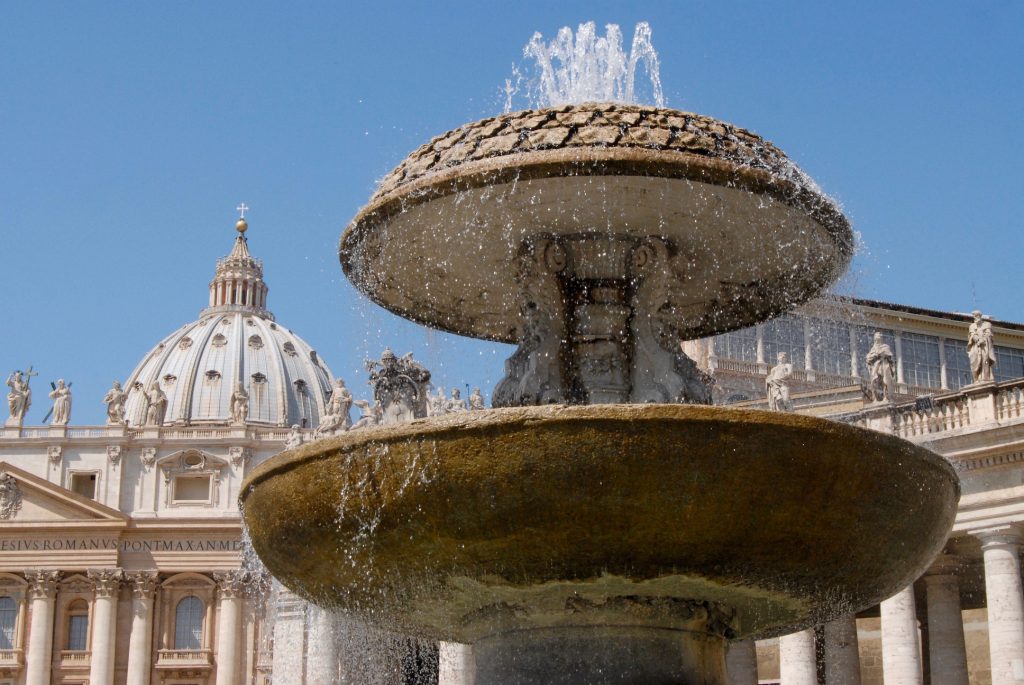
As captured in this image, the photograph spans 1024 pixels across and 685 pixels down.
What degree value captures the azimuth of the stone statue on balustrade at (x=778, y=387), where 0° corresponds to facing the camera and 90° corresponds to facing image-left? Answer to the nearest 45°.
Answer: approximately 45°

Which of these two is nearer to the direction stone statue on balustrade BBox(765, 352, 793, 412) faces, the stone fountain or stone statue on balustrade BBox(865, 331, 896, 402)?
the stone fountain

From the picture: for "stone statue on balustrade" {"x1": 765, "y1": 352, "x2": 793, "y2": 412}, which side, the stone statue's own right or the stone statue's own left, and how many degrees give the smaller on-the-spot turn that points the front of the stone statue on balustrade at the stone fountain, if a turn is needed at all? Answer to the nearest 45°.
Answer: approximately 45° to the stone statue's own left
